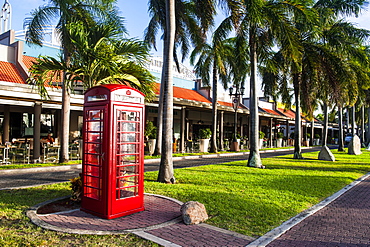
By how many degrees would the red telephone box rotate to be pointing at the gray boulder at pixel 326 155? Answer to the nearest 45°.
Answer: approximately 180°

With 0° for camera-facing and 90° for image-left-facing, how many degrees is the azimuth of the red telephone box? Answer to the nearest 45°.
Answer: approximately 45°

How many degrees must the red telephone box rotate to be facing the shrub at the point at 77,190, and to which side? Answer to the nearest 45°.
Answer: approximately 90° to its right

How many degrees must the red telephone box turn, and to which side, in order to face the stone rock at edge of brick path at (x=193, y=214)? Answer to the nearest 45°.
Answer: approximately 90° to its left

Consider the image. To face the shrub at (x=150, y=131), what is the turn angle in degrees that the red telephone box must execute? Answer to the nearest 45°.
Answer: approximately 135° to its right

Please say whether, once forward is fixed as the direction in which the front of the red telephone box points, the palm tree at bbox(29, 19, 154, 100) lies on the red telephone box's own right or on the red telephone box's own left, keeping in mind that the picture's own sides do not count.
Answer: on the red telephone box's own right
